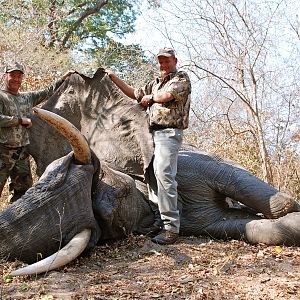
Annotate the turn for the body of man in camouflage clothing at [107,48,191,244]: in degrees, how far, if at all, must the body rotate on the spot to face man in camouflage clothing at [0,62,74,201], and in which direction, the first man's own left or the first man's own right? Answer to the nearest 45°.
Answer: approximately 90° to the first man's own right

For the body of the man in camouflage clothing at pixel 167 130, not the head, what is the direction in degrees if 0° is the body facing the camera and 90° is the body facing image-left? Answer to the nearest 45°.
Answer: approximately 45°
